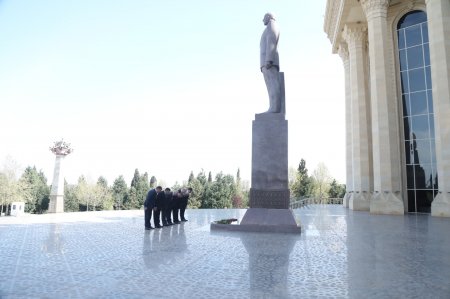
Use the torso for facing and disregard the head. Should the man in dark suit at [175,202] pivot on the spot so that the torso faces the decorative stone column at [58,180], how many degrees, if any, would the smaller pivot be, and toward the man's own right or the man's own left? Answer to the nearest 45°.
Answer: approximately 135° to the man's own left

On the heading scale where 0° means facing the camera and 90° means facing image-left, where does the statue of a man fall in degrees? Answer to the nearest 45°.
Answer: approximately 90°

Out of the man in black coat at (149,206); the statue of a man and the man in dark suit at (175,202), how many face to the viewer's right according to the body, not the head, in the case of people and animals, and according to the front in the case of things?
2

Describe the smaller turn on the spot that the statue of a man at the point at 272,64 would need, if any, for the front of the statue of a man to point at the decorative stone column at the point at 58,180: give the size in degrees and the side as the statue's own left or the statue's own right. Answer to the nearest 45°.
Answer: approximately 45° to the statue's own right

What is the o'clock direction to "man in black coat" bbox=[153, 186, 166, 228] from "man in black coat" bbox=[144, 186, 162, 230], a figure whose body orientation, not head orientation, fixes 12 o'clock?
"man in black coat" bbox=[153, 186, 166, 228] is roughly at 10 o'clock from "man in black coat" bbox=[144, 186, 162, 230].

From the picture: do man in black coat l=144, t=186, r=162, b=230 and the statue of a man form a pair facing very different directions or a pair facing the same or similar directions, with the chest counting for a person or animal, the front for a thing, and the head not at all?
very different directions

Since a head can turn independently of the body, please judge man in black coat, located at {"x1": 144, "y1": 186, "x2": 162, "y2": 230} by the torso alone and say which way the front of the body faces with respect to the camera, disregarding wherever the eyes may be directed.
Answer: to the viewer's right

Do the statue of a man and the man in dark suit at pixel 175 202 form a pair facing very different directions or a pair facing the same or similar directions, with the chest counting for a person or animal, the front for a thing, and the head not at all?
very different directions

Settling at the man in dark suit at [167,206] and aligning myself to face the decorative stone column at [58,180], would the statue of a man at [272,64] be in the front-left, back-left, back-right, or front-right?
back-right

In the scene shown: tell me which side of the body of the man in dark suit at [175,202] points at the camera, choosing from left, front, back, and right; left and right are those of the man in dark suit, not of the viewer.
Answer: right

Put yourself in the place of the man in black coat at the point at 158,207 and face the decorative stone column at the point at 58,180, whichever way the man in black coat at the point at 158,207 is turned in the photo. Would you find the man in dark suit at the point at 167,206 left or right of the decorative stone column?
right

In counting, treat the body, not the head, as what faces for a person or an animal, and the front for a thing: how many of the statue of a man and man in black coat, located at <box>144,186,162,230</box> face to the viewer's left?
1

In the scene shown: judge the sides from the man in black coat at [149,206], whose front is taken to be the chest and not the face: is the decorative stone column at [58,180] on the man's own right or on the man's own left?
on the man's own left
